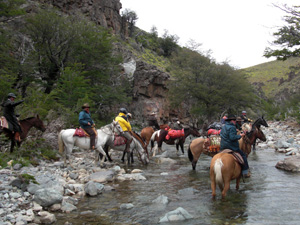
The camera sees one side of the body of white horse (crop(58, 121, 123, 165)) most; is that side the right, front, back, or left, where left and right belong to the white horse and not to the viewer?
right

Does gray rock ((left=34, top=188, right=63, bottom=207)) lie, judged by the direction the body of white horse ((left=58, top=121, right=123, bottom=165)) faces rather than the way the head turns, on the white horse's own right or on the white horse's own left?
on the white horse's own right

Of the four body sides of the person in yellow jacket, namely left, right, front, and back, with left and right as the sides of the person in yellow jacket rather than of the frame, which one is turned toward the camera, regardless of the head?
right

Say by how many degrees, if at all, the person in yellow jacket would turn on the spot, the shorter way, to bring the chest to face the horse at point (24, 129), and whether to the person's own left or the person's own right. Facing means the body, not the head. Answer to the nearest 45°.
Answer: approximately 180°
